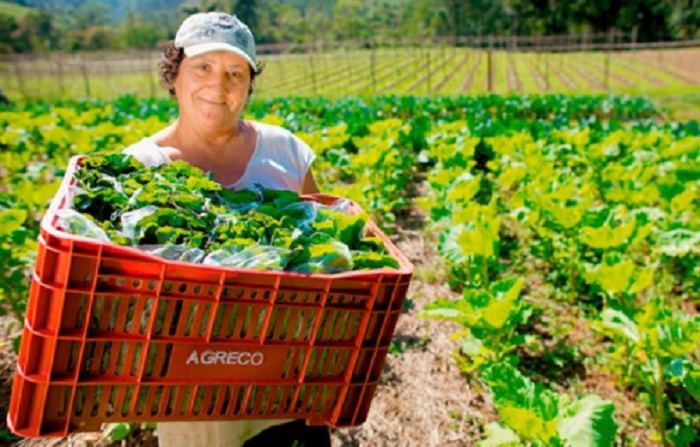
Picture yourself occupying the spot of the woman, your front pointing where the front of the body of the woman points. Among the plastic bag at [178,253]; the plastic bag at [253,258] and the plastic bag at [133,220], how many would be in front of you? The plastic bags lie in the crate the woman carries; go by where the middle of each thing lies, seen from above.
3

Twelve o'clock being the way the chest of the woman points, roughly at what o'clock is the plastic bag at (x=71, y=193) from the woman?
The plastic bag is roughly at 1 o'clock from the woman.

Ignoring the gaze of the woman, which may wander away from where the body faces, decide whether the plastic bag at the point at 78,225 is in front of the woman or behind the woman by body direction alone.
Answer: in front

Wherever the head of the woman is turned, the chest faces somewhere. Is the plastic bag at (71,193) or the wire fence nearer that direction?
the plastic bag

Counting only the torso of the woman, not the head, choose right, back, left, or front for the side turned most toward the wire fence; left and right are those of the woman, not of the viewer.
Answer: back

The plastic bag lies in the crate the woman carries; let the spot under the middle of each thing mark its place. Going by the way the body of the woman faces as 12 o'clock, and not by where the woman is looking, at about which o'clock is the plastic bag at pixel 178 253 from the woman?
The plastic bag is roughly at 12 o'clock from the woman.

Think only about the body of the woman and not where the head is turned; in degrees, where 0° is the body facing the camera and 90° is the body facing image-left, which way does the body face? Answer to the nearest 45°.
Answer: approximately 0°
